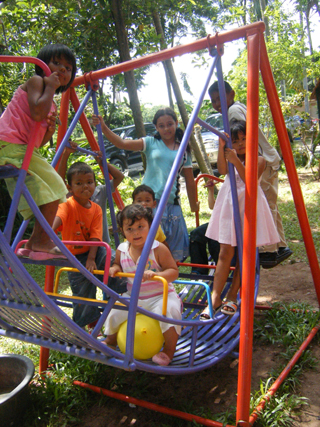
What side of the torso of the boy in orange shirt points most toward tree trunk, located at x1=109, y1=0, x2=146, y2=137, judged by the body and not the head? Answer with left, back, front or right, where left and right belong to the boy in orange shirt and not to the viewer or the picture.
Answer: back

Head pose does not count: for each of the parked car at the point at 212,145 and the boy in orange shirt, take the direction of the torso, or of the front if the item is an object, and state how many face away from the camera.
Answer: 0

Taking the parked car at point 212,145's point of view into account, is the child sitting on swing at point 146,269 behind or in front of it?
in front

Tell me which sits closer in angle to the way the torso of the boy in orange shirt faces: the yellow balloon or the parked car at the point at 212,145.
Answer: the yellow balloon

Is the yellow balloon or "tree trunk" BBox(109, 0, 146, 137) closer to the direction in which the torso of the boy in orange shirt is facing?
the yellow balloon

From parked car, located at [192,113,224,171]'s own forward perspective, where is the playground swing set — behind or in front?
in front

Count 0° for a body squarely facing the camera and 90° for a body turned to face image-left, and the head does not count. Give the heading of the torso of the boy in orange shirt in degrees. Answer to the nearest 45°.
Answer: approximately 0°

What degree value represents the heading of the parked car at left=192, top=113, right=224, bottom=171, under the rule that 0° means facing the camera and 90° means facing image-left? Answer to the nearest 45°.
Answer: approximately 45°

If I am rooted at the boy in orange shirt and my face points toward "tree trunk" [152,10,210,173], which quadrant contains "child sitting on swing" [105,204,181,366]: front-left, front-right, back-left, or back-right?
back-right
